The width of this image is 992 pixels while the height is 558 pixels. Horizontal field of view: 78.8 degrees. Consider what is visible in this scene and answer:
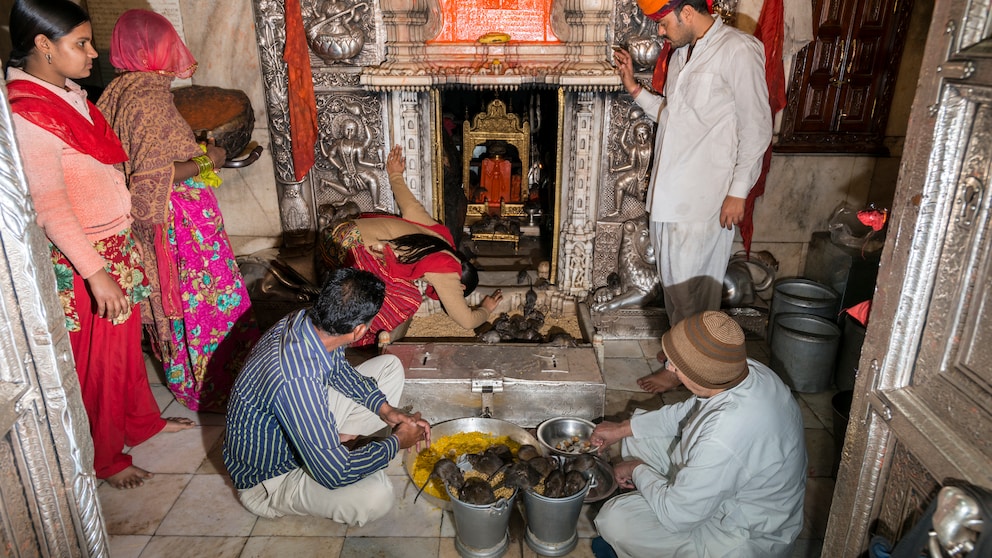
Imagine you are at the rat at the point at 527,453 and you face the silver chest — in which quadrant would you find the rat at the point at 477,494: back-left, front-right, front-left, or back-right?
back-left

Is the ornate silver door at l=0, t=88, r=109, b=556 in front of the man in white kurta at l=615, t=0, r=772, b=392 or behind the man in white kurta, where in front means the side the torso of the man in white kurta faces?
in front

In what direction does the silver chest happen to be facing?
toward the camera

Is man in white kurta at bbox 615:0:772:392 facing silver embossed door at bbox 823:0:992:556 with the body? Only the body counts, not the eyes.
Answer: no

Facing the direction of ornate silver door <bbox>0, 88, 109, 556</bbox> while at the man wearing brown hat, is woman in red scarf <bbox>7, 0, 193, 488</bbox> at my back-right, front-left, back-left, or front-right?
front-right

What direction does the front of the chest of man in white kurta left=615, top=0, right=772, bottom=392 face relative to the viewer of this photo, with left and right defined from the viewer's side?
facing the viewer and to the left of the viewer

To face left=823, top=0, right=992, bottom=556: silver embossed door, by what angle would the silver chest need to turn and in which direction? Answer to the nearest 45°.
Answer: approximately 45° to its left

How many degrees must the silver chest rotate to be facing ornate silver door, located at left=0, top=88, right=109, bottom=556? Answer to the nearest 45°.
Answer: approximately 45° to its right

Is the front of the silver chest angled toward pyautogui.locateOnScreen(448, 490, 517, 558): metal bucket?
yes

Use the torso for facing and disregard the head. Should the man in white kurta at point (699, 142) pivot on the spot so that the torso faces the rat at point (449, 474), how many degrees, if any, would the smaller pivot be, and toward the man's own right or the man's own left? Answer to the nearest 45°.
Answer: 0° — they already face it

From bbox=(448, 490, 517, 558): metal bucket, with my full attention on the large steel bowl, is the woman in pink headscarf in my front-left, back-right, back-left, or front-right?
front-left

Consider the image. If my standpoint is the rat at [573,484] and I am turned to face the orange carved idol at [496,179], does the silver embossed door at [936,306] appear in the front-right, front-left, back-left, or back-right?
back-right

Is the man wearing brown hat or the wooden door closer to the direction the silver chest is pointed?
the man wearing brown hat

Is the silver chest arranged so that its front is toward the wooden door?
no

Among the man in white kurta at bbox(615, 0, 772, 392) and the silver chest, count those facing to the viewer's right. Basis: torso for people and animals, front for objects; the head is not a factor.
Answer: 0

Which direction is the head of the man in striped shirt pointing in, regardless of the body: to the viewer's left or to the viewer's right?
to the viewer's right

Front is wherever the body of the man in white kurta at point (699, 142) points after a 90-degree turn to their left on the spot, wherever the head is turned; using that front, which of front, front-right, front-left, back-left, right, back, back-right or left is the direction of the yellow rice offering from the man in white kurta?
right

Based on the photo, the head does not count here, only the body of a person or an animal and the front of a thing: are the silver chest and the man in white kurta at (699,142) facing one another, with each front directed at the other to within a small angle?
no

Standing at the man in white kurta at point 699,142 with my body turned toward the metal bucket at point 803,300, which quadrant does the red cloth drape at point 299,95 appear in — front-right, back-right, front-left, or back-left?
back-left

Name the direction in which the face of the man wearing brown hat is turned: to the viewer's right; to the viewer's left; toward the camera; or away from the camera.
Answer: to the viewer's left

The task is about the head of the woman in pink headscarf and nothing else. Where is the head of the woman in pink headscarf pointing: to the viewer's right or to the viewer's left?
to the viewer's right

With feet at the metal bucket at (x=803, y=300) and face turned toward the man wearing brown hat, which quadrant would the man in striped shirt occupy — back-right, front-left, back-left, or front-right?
front-right
